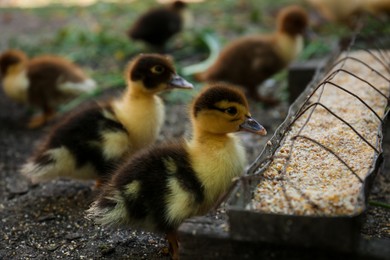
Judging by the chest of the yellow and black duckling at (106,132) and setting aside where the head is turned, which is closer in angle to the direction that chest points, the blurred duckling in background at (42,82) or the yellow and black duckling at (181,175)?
the yellow and black duckling

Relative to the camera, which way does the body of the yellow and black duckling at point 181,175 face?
to the viewer's right

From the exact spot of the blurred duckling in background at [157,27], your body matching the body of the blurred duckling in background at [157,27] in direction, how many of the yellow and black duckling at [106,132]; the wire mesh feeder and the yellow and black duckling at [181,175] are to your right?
3

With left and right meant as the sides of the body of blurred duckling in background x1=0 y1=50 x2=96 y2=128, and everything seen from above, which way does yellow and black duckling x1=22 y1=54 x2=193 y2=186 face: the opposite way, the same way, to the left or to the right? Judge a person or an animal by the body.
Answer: the opposite way

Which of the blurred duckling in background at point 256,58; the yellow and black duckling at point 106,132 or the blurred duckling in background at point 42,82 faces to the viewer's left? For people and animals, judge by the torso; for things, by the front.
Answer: the blurred duckling in background at point 42,82

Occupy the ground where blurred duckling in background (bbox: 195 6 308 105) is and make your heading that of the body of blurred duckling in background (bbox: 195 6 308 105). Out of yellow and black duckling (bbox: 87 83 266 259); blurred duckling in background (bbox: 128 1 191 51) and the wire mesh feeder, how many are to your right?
2

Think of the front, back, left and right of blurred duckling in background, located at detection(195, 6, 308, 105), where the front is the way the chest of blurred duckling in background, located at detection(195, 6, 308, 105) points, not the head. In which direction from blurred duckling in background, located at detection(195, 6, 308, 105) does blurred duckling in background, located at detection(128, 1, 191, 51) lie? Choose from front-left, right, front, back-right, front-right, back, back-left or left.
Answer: back-left

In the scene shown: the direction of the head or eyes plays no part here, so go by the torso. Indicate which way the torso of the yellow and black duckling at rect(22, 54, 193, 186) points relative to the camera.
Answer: to the viewer's right

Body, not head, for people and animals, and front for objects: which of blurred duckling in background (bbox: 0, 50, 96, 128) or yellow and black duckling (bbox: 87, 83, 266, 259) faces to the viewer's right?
the yellow and black duckling

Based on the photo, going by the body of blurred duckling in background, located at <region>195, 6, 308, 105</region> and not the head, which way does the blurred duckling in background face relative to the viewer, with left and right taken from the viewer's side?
facing to the right of the viewer

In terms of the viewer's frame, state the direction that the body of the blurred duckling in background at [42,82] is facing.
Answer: to the viewer's left

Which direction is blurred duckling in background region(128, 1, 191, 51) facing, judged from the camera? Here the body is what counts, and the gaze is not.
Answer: to the viewer's right
